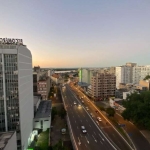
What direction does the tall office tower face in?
toward the camera
